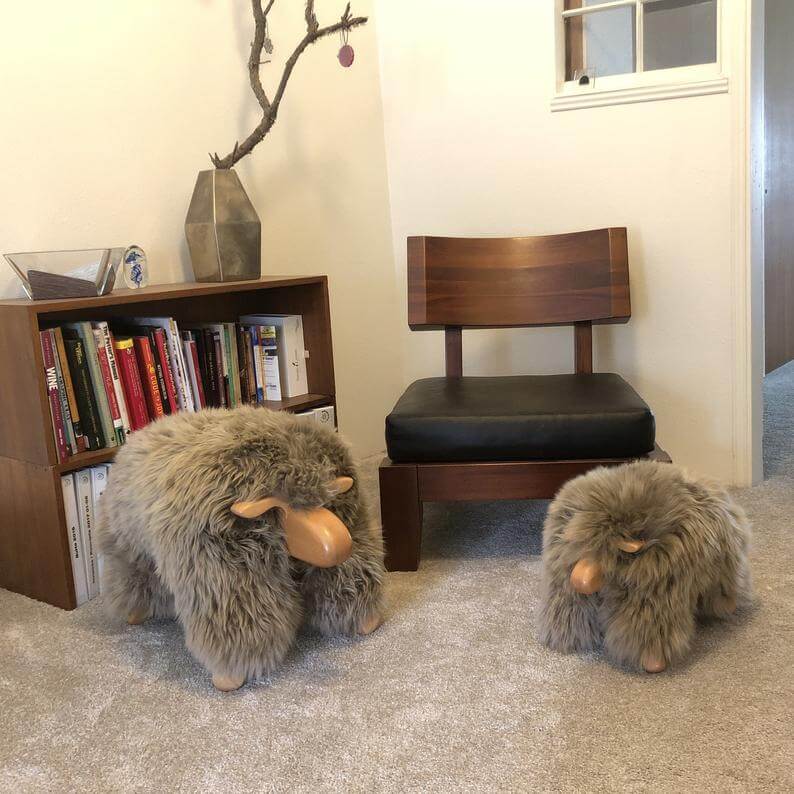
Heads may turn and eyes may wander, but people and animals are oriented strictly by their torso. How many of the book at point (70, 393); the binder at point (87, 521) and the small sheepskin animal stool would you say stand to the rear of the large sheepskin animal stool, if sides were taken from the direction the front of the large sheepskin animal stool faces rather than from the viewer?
2

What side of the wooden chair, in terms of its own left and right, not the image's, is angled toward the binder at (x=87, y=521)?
right

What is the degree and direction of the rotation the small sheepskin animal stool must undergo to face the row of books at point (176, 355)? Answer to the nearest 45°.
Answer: approximately 45° to its right
